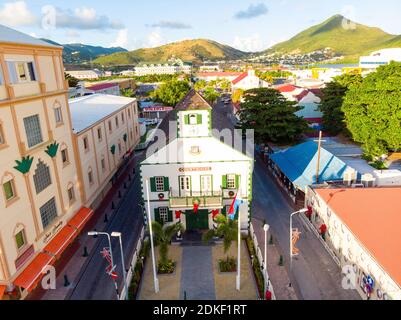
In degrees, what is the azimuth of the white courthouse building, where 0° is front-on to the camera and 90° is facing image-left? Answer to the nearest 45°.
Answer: approximately 0°

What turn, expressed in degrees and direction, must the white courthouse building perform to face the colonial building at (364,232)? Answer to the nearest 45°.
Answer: approximately 45° to its left

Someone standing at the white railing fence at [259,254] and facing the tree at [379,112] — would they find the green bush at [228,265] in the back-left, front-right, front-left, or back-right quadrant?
back-left

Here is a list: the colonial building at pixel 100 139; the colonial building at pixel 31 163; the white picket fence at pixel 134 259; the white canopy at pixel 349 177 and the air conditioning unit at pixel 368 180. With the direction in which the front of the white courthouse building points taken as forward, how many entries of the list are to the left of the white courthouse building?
2

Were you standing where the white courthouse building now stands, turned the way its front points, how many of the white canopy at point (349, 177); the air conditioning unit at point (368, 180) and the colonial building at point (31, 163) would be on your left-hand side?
2

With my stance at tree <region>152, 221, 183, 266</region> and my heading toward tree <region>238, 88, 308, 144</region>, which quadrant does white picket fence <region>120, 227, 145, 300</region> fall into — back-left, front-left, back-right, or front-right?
back-left

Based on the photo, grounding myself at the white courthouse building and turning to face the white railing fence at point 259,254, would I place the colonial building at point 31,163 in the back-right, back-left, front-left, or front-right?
back-right

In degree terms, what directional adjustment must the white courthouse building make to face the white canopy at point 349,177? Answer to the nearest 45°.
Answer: approximately 90° to its left

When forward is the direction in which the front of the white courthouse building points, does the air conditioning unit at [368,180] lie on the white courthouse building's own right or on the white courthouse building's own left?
on the white courthouse building's own left
